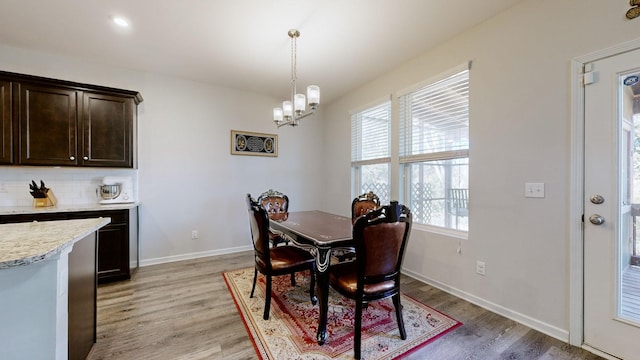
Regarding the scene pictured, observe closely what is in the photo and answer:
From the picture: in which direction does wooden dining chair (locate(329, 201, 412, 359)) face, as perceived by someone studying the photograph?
facing away from the viewer and to the left of the viewer

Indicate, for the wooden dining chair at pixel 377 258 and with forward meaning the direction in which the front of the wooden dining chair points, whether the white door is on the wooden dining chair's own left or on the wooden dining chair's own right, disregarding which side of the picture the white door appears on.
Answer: on the wooden dining chair's own right

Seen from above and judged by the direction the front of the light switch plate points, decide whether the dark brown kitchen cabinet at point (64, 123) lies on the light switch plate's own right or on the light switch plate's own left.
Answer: on the light switch plate's own right

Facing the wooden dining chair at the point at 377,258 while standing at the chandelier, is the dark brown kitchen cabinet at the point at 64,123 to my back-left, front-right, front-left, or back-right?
back-right

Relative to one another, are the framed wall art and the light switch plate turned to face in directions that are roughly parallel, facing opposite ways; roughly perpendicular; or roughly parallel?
roughly perpendicular

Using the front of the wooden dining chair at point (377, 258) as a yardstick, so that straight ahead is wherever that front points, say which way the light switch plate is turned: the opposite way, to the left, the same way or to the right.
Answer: to the left

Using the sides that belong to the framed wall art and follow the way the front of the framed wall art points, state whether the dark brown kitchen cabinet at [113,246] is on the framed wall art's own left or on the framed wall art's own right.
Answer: on the framed wall art's own right

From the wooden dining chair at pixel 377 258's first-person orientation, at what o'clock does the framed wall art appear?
The framed wall art is roughly at 12 o'clock from the wooden dining chair.
